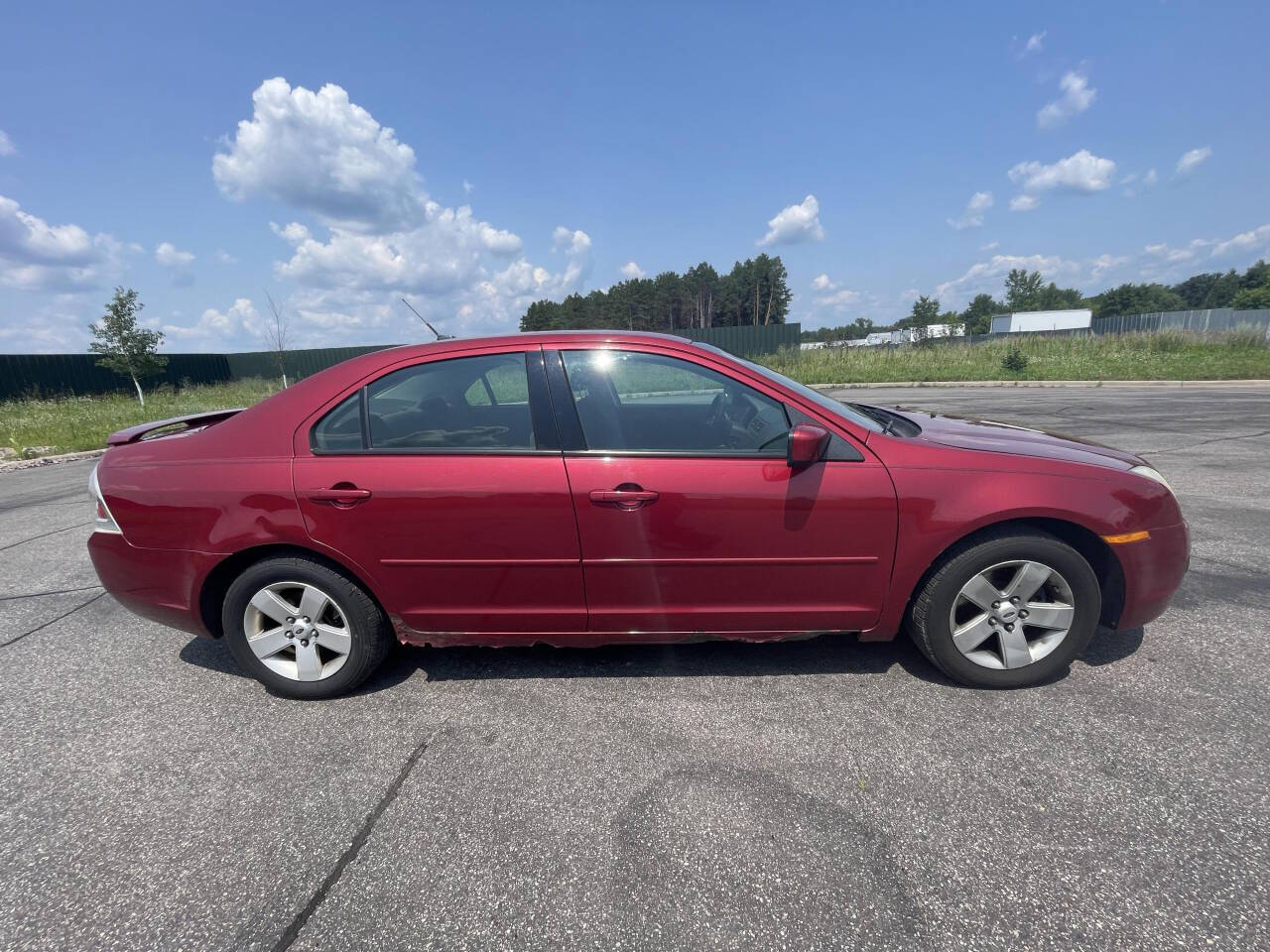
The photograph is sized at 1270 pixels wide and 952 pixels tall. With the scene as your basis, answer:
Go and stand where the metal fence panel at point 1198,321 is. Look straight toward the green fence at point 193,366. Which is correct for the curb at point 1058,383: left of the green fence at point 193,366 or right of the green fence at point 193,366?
left

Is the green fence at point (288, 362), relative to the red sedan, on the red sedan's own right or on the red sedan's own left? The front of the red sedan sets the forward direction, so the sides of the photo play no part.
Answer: on the red sedan's own left

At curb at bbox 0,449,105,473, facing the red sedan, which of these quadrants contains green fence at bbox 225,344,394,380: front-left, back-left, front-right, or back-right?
back-left

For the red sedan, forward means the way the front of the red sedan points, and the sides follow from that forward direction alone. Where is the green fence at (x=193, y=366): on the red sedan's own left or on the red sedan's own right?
on the red sedan's own left

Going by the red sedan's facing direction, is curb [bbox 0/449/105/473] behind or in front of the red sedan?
behind

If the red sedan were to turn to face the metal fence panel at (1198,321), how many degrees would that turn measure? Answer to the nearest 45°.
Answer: approximately 45° to its left

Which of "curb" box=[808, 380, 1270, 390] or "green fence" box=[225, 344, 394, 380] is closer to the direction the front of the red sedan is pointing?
the curb

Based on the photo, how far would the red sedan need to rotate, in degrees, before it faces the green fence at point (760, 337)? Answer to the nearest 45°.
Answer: approximately 90° to its left

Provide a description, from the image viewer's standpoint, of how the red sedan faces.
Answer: facing to the right of the viewer
